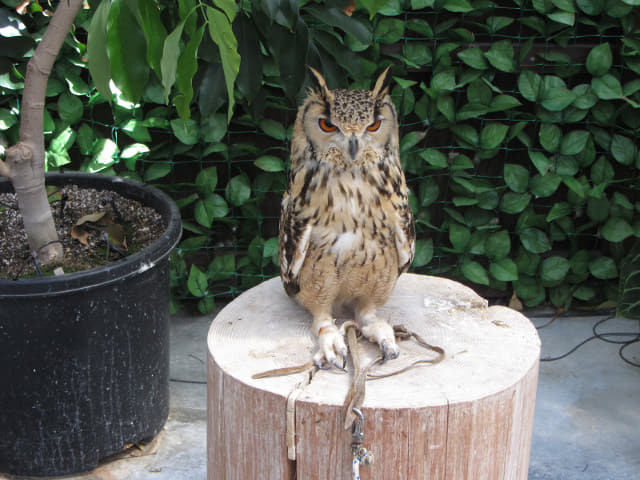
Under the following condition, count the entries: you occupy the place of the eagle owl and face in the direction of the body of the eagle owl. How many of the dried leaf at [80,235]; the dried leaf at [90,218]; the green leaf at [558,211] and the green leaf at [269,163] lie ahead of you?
0

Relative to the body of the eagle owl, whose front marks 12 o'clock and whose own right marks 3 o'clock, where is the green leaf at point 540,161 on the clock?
The green leaf is roughly at 7 o'clock from the eagle owl.

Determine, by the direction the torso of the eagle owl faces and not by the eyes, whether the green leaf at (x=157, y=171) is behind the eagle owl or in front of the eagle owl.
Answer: behind

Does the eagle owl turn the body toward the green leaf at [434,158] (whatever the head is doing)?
no

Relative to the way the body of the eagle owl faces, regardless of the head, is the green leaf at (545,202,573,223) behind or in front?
behind

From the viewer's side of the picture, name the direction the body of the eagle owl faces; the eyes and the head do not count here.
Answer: toward the camera

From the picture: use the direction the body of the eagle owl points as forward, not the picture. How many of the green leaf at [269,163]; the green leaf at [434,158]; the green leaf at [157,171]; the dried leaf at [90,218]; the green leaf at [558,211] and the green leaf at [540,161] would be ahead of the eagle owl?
0

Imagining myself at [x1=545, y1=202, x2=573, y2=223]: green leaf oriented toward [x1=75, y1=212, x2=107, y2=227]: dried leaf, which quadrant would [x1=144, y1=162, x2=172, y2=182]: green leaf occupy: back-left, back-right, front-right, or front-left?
front-right

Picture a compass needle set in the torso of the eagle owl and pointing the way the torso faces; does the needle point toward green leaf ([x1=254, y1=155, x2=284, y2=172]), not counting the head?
no

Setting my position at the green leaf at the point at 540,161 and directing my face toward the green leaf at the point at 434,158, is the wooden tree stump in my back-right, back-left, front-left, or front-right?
front-left

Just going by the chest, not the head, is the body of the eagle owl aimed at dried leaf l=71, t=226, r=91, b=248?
no

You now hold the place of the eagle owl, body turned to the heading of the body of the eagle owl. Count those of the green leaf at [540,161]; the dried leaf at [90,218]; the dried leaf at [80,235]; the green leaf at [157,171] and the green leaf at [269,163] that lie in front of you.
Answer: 0

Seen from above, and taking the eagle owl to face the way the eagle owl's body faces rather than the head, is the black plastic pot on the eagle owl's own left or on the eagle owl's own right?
on the eagle owl's own right

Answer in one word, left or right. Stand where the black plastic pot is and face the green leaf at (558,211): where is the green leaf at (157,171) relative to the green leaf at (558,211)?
left

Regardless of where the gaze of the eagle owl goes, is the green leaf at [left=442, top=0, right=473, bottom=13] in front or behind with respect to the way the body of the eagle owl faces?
behind
